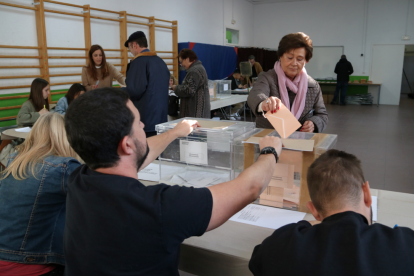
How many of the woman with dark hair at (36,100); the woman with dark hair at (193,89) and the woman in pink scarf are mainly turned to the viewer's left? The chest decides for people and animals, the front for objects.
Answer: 1

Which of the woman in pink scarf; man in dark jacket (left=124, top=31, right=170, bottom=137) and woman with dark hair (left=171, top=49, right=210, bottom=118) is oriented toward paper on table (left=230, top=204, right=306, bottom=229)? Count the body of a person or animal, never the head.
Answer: the woman in pink scarf

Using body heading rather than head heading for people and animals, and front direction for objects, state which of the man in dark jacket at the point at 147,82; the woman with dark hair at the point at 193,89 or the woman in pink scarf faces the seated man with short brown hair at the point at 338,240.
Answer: the woman in pink scarf

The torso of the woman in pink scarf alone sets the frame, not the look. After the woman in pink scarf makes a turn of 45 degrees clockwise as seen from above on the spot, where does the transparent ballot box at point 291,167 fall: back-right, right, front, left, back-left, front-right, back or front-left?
front-left

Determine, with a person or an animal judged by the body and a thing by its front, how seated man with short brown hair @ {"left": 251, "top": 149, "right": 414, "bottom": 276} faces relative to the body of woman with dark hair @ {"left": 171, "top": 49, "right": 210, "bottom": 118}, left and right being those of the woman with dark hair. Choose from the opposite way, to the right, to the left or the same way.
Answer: to the right

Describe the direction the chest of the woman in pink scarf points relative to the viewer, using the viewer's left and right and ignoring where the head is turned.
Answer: facing the viewer

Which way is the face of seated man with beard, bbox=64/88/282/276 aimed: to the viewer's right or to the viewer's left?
to the viewer's right

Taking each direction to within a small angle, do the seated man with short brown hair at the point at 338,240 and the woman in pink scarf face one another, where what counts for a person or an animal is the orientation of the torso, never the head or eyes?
yes

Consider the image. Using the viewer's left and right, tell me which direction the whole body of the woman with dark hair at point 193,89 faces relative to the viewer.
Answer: facing to the left of the viewer

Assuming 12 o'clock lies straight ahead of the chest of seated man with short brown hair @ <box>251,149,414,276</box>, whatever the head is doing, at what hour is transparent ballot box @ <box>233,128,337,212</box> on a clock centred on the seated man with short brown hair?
The transparent ballot box is roughly at 12 o'clock from the seated man with short brown hair.

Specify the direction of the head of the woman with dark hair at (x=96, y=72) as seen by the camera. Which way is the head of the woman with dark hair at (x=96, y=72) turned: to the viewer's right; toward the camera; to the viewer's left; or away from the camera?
toward the camera

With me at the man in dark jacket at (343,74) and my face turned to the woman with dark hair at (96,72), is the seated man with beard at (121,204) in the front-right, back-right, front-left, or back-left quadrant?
front-left

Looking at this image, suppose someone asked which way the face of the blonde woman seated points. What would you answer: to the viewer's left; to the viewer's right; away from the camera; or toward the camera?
away from the camera

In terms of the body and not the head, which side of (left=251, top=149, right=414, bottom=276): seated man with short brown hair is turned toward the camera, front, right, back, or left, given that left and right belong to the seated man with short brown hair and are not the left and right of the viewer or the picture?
back
